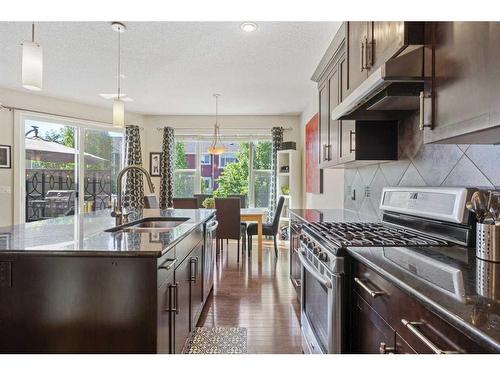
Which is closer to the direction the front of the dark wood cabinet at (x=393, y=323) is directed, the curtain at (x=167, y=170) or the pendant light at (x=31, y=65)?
the pendant light

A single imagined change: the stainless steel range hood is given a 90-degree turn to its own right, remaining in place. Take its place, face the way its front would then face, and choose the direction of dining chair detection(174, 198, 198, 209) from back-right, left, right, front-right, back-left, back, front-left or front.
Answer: front

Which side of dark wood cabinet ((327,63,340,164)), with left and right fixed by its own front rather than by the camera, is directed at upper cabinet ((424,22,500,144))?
left

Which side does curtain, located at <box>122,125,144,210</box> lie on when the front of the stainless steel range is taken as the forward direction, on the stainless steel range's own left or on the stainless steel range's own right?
on the stainless steel range's own right

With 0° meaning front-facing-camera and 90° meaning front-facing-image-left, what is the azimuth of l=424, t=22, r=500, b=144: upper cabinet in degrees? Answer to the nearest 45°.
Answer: approximately 45°

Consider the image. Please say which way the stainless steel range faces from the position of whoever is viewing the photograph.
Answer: facing the viewer and to the left of the viewer

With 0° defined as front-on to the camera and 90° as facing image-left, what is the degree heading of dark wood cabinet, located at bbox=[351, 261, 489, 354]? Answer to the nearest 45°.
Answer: approximately 45°

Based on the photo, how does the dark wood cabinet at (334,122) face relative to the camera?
to the viewer's left

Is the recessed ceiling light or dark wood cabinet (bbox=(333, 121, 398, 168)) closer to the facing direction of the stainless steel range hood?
the recessed ceiling light

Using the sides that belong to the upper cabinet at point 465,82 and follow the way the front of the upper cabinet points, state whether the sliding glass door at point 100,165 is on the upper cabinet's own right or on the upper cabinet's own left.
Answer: on the upper cabinet's own right

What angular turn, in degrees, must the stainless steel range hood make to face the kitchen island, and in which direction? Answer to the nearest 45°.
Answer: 0° — it already faces it
